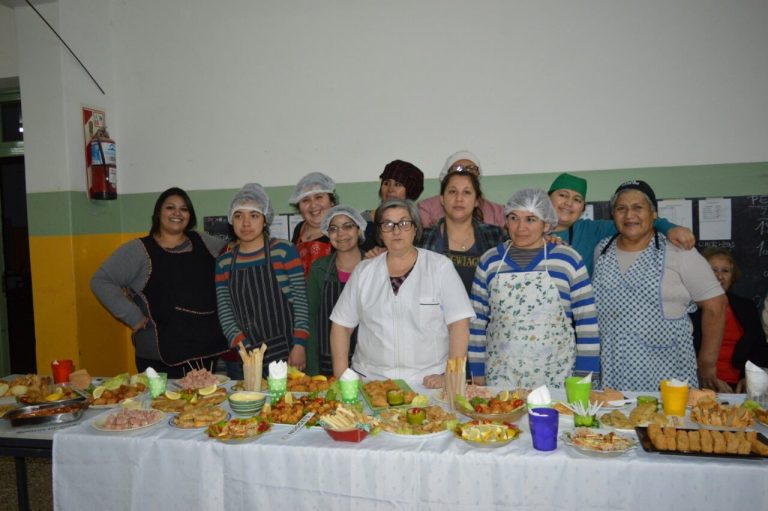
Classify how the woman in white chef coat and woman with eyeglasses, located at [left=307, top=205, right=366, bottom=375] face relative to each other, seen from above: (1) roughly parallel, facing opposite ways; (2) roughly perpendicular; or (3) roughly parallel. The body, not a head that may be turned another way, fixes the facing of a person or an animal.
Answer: roughly parallel

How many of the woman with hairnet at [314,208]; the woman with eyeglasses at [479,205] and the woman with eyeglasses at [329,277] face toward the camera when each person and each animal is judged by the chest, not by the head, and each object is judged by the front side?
3

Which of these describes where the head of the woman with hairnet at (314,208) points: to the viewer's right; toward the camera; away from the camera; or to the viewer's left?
toward the camera

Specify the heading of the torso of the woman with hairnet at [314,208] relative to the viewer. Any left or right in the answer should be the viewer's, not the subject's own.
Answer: facing the viewer

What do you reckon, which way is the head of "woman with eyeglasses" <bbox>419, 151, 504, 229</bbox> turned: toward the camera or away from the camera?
toward the camera

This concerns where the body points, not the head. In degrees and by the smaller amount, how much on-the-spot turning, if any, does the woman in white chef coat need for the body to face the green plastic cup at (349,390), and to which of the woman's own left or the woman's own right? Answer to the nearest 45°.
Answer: approximately 45° to the woman's own right

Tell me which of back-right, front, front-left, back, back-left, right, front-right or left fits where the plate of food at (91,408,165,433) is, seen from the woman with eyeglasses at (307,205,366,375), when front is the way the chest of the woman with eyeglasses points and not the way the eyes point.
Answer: front-right

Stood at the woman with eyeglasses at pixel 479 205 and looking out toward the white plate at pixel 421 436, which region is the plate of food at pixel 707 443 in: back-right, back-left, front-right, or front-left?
front-left

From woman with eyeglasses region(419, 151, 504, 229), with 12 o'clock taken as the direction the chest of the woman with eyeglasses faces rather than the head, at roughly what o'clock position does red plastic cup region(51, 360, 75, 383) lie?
The red plastic cup is roughly at 2 o'clock from the woman with eyeglasses.

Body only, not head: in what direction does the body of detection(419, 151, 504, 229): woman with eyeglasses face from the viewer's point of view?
toward the camera

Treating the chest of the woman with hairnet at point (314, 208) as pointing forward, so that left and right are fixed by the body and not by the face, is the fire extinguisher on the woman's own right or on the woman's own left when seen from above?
on the woman's own right

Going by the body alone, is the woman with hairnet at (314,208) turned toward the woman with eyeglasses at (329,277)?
yes

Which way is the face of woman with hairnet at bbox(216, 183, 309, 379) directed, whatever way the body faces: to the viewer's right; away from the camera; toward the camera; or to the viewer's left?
toward the camera

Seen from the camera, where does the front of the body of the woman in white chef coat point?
toward the camera

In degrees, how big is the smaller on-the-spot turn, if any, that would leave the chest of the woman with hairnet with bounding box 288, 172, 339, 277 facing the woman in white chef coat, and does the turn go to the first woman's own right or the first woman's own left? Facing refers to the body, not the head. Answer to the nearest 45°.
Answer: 0° — they already face them

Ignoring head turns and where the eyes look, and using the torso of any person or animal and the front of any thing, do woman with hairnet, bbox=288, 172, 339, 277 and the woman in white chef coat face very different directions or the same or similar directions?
same or similar directions

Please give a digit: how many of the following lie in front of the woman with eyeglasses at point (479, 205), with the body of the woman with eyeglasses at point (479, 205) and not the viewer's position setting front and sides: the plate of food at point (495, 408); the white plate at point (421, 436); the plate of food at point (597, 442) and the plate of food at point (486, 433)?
4

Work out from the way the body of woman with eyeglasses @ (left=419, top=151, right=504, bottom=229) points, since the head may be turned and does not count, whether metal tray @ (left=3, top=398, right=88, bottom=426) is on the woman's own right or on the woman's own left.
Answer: on the woman's own right
